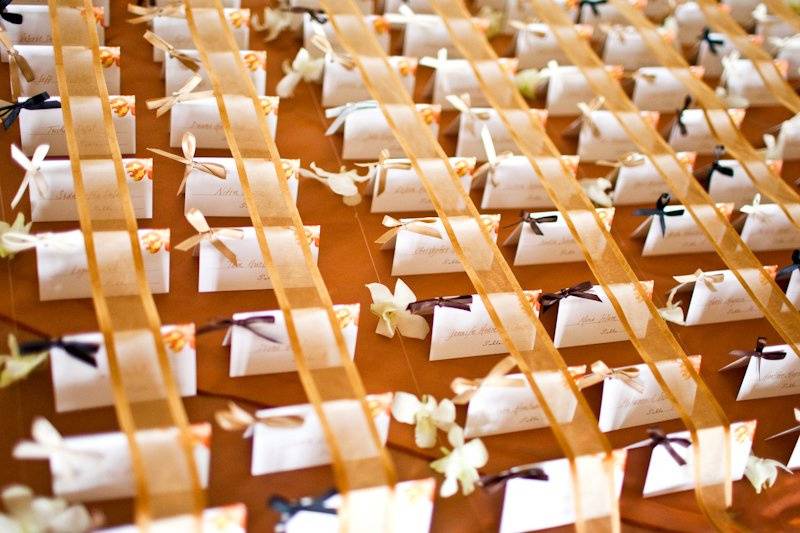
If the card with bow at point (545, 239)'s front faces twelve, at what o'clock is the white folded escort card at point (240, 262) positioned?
The white folded escort card is roughly at 2 o'clock from the card with bow.

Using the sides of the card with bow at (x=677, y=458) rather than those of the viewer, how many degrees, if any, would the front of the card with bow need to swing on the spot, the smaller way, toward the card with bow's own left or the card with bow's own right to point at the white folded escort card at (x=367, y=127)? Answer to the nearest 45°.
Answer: approximately 135° to the card with bow's own right

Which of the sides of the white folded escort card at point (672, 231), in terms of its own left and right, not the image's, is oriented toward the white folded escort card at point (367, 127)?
right

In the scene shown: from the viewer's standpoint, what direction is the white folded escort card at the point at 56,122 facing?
toward the camera

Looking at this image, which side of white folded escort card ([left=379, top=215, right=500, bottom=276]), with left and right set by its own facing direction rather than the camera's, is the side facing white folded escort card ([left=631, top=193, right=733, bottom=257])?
left

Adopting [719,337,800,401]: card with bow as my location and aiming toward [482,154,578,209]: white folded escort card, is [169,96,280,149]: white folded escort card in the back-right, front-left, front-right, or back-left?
front-left

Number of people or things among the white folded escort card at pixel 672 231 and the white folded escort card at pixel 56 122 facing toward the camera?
2

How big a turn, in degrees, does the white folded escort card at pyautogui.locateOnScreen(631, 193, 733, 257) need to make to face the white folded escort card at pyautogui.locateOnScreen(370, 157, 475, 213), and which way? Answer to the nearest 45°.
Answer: approximately 90° to its right

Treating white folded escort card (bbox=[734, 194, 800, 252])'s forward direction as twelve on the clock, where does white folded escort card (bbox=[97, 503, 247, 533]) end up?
white folded escort card (bbox=[97, 503, 247, 533]) is roughly at 1 o'clock from white folded escort card (bbox=[734, 194, 800, 252]).

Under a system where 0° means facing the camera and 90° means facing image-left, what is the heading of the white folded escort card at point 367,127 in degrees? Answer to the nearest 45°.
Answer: approximately 0°

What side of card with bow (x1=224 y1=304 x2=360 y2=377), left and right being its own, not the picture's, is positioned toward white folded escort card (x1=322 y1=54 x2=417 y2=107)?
back

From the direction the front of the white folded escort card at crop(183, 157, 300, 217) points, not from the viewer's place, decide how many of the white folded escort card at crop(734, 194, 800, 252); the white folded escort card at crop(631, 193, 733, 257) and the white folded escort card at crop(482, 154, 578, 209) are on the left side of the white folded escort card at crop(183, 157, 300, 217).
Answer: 3

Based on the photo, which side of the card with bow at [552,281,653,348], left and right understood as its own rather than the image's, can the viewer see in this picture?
front

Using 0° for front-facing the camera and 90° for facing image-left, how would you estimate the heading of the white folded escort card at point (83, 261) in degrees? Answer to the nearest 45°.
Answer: approximately 0°

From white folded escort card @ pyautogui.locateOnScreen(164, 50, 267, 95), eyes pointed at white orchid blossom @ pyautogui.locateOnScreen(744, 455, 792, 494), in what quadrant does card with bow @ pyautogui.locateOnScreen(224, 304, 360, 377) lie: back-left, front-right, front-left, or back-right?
front-right

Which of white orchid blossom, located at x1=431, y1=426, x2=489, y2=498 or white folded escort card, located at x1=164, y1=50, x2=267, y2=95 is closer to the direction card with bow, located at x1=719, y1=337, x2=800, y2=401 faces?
the white orchid blossom

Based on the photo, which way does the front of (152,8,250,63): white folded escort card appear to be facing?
toward the camera
